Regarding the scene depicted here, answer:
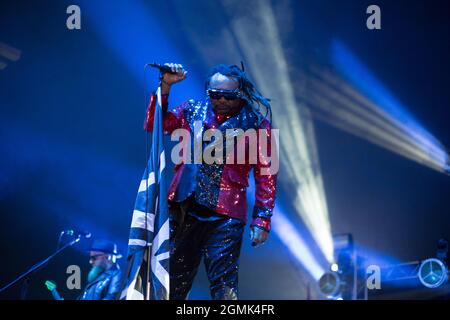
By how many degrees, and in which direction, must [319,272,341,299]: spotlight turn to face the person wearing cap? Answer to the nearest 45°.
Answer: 0° — it already faces them

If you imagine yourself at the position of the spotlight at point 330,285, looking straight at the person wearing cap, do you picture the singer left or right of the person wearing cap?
left

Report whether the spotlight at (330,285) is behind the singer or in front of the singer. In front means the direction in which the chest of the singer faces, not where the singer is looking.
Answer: behind

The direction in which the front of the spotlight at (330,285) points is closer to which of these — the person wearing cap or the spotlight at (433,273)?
the person wearing cap

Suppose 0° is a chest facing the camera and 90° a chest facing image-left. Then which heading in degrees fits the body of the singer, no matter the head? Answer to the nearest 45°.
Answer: approximately 0°
